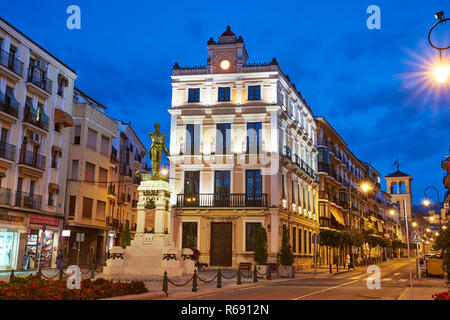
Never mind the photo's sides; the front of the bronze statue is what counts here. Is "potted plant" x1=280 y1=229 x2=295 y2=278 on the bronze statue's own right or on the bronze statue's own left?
on the bronze statue's own left

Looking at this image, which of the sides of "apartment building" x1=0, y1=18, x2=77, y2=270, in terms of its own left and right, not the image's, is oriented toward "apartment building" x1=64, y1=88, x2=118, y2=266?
left

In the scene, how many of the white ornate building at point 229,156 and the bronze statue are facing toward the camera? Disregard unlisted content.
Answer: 2

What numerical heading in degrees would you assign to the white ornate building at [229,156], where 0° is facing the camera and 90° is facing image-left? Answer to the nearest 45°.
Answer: approximately 0°

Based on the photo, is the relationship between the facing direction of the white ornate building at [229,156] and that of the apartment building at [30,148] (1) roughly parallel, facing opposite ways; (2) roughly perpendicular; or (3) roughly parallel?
roughly perpendicular

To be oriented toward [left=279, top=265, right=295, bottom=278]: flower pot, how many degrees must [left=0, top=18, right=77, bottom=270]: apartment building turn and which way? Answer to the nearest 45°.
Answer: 0° — it already faces it

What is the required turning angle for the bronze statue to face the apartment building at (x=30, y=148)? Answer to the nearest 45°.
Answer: approximately 135° to its right

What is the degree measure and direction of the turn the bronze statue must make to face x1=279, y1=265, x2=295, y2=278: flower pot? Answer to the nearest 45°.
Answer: approximately 135° to its left

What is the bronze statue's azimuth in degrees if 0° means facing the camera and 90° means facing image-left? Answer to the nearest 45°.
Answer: approximately 0°

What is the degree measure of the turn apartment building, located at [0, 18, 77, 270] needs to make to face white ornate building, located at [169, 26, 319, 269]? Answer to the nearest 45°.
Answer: approximately 45° to its left

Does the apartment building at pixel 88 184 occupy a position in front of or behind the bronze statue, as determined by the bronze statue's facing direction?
behind

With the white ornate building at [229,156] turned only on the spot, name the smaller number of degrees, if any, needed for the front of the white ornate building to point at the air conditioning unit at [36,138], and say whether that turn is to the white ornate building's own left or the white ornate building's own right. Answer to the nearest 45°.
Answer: approximately 90° to the white ornate building's own right
